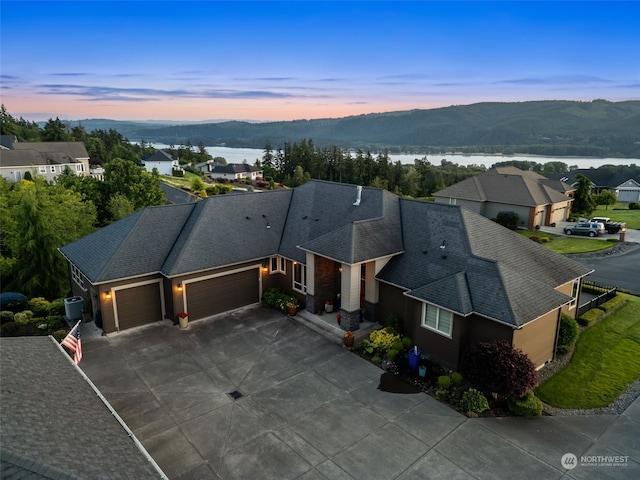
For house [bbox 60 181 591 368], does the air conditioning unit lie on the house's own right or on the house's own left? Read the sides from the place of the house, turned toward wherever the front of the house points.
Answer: on the house's own right

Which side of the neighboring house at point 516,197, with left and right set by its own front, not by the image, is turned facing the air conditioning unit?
right

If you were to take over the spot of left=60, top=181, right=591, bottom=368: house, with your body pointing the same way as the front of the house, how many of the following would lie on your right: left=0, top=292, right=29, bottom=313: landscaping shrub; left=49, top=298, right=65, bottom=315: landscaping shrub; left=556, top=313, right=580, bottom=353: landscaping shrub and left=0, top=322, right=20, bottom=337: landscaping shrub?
3

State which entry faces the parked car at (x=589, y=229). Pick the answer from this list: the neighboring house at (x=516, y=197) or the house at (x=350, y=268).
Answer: the neighboring house

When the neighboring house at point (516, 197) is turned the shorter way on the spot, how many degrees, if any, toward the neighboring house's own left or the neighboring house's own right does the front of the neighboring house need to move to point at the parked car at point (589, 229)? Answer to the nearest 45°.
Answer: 0° — it already faces it

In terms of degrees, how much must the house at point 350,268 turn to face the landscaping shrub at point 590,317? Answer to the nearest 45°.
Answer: approximately 90° to its left

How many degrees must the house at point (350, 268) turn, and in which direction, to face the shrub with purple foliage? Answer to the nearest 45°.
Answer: approximately 45° to its left

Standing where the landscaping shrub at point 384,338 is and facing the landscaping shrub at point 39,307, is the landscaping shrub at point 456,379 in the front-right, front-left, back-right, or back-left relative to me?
back-left

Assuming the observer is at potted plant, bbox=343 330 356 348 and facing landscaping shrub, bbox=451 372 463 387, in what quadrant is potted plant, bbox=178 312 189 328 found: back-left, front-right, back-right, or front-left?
back-right

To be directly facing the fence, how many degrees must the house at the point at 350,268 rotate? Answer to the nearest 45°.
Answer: approximately 90° to its left

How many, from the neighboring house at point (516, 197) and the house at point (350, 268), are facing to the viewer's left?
0

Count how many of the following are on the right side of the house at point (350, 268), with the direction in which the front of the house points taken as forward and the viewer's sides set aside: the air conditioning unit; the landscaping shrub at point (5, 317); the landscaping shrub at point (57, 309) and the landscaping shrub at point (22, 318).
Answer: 4

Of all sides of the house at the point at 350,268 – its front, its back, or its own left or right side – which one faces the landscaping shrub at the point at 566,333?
left

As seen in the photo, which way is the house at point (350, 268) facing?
toward the camera

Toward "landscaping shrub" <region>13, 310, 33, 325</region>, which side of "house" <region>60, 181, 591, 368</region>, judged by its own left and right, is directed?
right

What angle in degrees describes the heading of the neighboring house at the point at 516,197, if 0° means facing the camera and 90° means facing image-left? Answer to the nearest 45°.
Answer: approximately 315°
